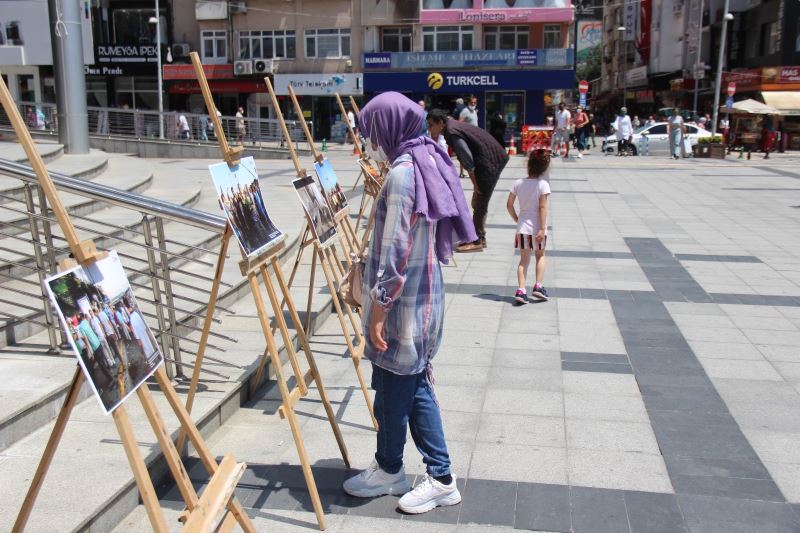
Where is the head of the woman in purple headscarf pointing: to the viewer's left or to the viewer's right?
to the viewer's left

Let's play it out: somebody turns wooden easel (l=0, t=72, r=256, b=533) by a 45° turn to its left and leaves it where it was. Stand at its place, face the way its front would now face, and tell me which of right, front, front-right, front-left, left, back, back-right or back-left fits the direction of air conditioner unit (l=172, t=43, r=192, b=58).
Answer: left

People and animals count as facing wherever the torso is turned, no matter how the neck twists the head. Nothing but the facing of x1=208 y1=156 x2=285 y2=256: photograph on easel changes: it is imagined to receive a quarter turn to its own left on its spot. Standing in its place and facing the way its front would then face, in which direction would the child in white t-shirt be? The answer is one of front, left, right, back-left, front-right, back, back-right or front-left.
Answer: front

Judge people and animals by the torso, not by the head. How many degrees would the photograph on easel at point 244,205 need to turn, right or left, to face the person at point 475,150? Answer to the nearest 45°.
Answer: approximately 90° to its left

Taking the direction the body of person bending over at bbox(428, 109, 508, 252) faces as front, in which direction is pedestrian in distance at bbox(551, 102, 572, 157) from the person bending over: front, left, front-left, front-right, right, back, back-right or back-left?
right

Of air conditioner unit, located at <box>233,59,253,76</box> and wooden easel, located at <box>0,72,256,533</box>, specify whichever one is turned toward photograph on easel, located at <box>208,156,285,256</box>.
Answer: the air conditioner unit

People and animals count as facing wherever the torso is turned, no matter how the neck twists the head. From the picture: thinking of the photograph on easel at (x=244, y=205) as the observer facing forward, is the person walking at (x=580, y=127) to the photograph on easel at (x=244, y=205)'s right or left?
on its left

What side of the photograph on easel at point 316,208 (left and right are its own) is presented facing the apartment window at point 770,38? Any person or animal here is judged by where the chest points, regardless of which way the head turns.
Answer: left

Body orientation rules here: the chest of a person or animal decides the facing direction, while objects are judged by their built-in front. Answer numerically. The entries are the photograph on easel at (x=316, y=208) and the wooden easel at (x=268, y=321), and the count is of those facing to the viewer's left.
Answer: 0

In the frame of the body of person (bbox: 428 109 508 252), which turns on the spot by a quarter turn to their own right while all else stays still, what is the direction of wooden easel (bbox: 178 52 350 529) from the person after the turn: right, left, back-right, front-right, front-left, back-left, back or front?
back

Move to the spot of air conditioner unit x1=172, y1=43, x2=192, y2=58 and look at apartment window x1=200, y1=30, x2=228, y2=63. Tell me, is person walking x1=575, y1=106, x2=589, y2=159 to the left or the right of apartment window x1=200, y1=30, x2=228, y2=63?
right

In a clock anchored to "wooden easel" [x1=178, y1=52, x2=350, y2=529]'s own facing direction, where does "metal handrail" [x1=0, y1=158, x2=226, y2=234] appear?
The metal handrail is roughly at 6 o'clock from the wooden easel.

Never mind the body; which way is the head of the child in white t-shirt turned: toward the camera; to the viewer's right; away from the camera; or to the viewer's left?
away from the camera

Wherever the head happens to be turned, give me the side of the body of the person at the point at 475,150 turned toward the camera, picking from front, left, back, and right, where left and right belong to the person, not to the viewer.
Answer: left

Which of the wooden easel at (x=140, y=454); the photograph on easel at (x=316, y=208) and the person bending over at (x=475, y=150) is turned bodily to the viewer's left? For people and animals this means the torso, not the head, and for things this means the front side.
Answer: the person bending over

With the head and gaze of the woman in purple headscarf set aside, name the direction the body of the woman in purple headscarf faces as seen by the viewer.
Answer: to the viewer's left
